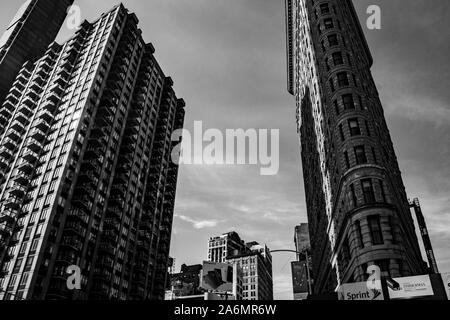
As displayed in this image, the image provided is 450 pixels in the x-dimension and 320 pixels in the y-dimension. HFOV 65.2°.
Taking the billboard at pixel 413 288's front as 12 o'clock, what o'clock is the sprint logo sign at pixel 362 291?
The sprint logo sign is roughly at 3 o'clock from the billboard.

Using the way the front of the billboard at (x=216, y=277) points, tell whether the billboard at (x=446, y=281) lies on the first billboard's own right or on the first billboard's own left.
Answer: on the first billboard's own left

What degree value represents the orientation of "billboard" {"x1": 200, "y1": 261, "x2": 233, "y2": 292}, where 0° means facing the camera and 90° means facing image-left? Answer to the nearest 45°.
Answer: approximately 0°
